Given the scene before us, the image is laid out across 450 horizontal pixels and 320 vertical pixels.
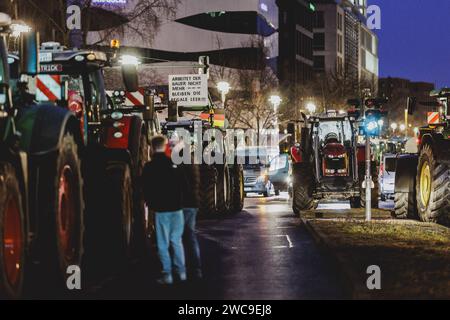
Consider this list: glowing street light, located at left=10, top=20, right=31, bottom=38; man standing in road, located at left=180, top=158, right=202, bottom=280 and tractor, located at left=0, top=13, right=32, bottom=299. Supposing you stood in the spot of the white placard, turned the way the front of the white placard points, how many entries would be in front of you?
3

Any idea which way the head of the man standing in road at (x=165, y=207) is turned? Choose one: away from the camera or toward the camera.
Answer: away from the camera

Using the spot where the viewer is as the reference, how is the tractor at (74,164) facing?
facing away from the viewer and to the right of the viewer

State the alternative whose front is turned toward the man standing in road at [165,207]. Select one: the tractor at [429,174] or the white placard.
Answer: the white placard

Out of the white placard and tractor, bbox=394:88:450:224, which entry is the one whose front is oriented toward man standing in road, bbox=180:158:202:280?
the white placard
